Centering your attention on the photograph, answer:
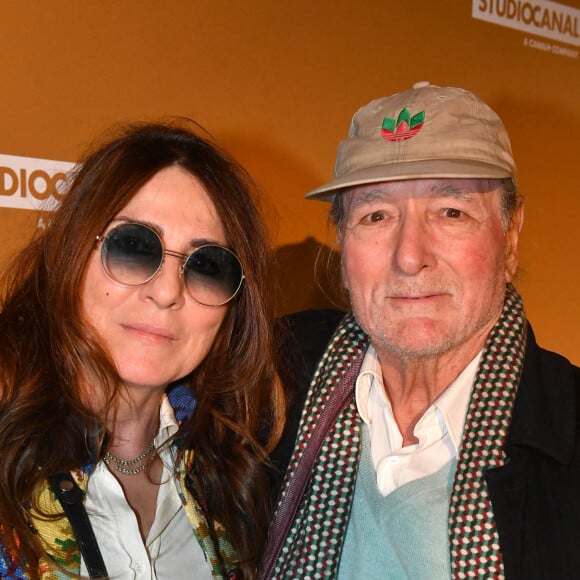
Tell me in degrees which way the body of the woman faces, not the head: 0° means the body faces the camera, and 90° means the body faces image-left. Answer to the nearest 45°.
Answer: approximately 0°
